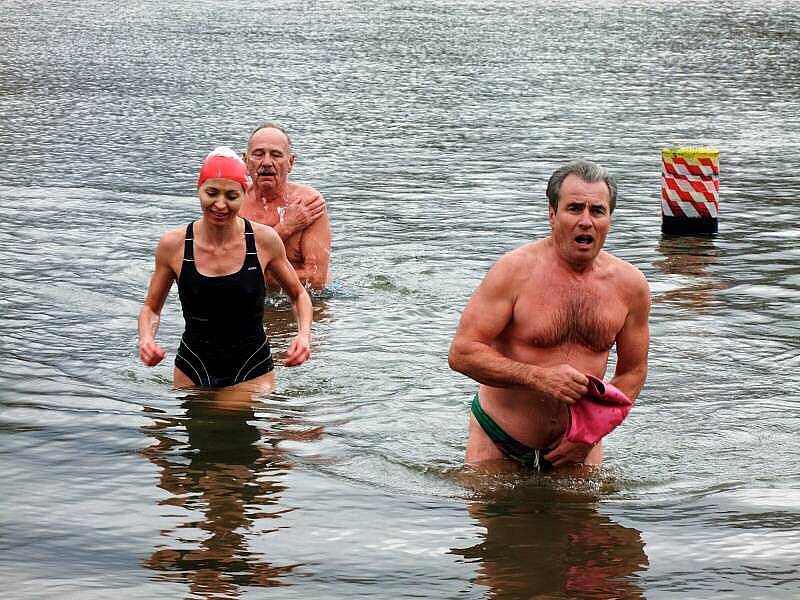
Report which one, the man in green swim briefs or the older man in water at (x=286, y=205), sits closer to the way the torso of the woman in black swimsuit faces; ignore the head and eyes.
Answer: the man in green swim briefs

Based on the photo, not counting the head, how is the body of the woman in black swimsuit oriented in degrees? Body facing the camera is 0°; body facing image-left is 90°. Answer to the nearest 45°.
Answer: approximately 0°

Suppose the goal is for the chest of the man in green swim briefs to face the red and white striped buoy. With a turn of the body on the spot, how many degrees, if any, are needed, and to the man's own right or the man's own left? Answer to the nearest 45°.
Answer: approximately 135° to the man's own left

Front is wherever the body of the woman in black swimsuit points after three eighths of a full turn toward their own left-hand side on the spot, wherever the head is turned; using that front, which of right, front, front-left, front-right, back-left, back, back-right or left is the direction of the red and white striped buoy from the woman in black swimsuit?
front

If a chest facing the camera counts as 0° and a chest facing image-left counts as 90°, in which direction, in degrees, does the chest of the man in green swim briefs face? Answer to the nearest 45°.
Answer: approximately 315°

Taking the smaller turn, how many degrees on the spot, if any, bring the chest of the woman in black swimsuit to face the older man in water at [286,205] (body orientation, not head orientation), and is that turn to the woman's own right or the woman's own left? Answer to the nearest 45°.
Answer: approximately 180°

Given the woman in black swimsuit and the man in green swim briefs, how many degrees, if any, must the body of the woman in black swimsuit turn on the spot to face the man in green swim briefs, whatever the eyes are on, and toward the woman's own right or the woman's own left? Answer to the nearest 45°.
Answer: approximately 45° to the woman's own left

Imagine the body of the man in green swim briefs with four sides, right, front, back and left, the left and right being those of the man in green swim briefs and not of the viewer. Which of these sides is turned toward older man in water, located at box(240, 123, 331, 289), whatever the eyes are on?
back
